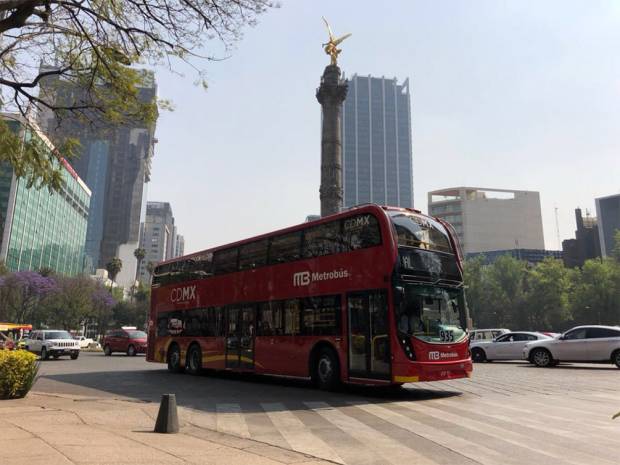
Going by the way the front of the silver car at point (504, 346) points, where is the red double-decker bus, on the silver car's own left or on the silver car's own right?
on the silver car's own left

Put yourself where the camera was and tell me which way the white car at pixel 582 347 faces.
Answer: facing to the left of the viewer

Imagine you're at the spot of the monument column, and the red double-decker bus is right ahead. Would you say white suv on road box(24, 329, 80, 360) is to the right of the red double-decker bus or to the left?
right

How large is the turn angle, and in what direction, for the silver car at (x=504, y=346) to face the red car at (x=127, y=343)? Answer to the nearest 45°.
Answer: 0° — it already faces it

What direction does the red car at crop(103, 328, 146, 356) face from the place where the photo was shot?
facing the viewer and to the right of the viewer

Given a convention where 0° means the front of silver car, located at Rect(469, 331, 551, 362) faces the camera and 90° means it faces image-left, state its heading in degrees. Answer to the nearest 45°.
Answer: approximately 90°

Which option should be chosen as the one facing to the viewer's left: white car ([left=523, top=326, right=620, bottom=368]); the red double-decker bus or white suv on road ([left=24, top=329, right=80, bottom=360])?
the white car

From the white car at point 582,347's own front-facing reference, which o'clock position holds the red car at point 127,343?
The red car is roughly at 12 o'clock from the white car.

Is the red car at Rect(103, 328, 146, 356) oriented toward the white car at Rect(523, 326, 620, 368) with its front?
yes

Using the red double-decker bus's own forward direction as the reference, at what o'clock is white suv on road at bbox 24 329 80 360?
The white suv on road is roughly at 6 o'clock from the red double-decker bus.

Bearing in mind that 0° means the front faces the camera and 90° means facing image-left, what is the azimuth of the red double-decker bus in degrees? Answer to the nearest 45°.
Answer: approximately 315°

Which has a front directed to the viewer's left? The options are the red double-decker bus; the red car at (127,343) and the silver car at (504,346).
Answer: the silver car
